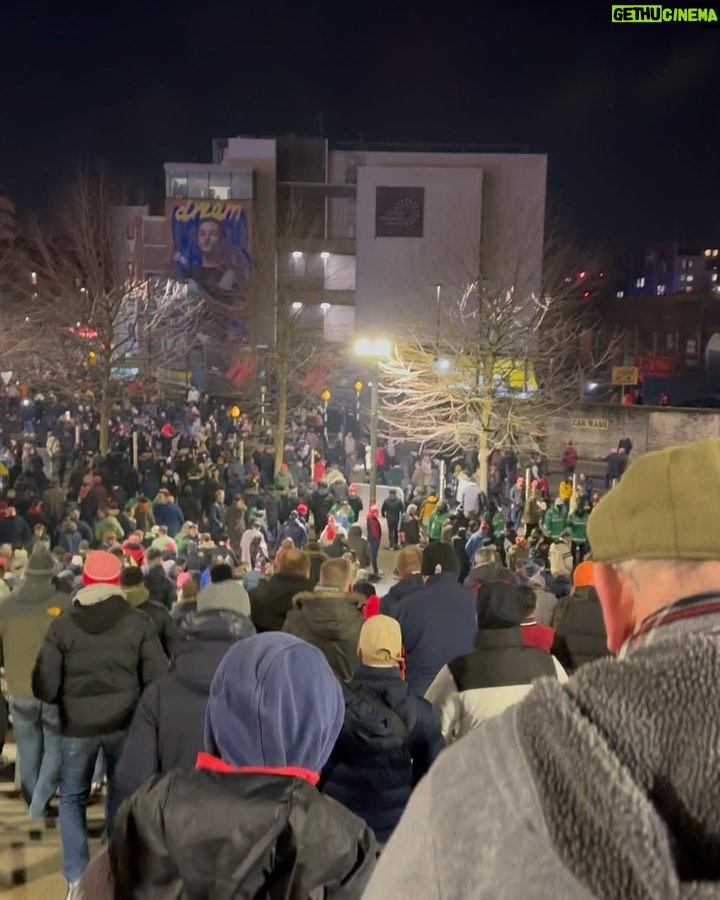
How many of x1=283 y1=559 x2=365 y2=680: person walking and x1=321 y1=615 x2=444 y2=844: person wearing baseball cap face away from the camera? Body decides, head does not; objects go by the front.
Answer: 2

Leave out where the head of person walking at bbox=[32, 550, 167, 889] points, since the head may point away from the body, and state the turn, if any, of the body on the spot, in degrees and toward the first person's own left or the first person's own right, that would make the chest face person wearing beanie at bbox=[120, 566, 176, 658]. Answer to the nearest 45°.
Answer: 0° — they already face them

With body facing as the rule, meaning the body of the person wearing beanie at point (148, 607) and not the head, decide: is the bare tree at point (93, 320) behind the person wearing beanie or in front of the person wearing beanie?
in front

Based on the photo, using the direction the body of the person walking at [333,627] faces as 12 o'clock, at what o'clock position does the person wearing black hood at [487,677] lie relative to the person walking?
The person wearing black hood is roughly at 5 o'clock from the person walking.

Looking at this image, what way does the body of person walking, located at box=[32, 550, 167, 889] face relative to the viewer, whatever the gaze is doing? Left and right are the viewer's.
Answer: facing away from the viewer

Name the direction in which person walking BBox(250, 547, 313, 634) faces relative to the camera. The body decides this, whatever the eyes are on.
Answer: away from the camera

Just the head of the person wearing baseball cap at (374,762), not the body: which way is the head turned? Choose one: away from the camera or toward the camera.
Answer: away from the camera

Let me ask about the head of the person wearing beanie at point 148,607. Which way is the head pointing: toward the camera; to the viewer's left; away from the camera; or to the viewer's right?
away from the camera

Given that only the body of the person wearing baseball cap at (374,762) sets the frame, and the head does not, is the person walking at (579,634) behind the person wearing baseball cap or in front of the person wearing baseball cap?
in front

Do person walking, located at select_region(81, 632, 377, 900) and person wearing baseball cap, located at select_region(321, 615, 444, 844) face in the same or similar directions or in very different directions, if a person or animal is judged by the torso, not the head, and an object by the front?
same or similar directions

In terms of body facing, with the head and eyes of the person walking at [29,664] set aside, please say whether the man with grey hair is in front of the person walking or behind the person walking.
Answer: behind

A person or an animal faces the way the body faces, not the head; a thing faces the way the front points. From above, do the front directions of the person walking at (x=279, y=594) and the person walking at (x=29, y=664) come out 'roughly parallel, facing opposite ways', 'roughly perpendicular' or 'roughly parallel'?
roughly parallel

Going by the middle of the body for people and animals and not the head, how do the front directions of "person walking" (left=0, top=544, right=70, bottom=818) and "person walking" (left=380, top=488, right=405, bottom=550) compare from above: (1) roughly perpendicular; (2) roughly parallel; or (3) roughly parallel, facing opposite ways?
roughly parallel

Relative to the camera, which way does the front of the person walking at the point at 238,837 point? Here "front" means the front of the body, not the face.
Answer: away from the camera

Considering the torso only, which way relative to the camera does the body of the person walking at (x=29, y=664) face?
away from the camera

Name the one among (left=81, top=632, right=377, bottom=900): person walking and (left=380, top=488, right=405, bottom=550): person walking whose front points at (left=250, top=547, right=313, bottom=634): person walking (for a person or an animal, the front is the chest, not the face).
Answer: (left=81, top=632, right=377, bottom=900): person walking

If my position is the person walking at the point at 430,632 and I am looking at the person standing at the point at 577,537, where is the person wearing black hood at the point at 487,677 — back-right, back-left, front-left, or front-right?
back-right
